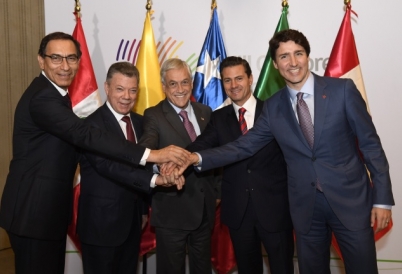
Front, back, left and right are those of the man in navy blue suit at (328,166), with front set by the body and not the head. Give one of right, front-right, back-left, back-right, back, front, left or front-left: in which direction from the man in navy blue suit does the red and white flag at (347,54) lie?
back

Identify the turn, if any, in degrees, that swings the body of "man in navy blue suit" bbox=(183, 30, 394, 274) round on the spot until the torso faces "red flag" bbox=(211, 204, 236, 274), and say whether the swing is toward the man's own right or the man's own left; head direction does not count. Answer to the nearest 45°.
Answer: approximately 135° to the man's own right

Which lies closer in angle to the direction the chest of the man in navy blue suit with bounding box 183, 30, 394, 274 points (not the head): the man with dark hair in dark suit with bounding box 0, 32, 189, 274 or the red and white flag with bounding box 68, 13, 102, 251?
the man with dark hair in dark suit

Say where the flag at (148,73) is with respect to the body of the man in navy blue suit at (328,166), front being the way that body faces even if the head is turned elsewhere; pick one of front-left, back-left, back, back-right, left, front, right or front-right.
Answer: back-right

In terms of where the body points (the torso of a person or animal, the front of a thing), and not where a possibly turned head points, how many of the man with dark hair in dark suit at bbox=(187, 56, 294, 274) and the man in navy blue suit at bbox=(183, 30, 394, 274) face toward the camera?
2

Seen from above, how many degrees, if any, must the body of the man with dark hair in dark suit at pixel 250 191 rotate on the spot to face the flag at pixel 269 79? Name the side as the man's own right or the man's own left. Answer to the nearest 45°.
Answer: approximately 180°

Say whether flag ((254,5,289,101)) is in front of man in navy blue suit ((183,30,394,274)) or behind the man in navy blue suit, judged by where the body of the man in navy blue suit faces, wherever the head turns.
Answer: behind

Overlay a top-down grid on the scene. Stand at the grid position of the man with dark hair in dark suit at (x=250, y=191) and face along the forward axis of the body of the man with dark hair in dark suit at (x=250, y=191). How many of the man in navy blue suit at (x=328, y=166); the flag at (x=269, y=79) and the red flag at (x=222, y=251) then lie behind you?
2

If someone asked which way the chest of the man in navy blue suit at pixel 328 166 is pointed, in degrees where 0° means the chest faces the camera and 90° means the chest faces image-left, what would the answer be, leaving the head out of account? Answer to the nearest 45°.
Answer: approximately 0°

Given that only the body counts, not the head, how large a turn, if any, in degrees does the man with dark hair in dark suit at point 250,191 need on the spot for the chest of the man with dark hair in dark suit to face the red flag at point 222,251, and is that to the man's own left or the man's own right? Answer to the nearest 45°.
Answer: approximately 180°

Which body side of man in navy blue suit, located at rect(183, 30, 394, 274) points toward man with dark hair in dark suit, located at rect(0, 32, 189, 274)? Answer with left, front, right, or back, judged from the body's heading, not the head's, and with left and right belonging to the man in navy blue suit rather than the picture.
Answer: right
